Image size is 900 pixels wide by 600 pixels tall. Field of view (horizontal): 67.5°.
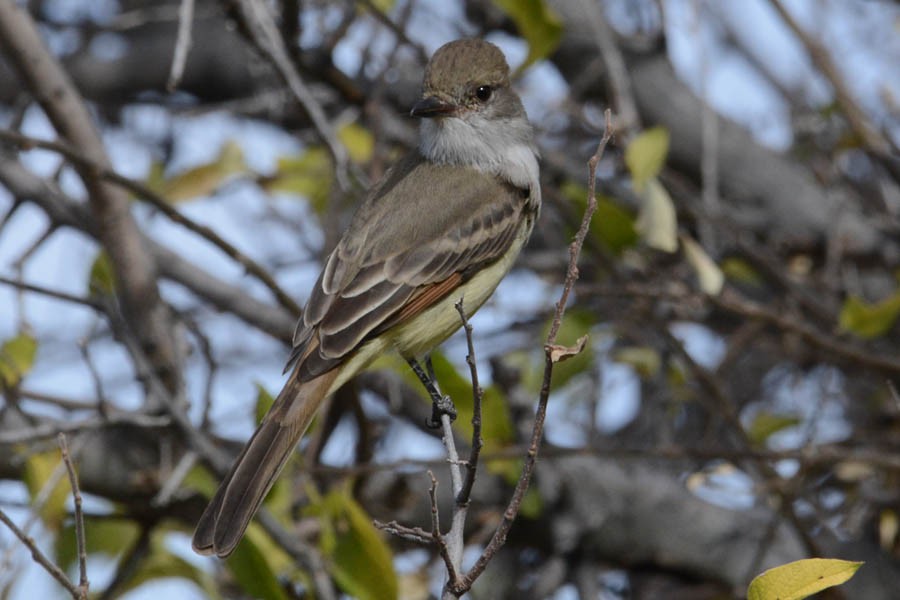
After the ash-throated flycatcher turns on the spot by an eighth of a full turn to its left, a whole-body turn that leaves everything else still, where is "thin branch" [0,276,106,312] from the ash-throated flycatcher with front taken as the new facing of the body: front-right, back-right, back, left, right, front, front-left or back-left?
left

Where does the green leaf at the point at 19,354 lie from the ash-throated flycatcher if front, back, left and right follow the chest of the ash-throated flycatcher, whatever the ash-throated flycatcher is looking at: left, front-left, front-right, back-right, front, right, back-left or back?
back-left

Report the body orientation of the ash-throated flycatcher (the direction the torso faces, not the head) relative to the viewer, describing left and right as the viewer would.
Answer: facing away from the viewer and to the right of the viewer

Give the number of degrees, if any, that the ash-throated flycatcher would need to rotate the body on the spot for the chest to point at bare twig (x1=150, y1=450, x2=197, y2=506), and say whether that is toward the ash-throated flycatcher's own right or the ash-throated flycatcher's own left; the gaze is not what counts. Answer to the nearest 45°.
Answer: approximately 135° to the ash-throated flycatcher's own left

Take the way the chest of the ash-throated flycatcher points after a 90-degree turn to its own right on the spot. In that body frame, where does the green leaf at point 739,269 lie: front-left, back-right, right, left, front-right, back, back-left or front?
left
